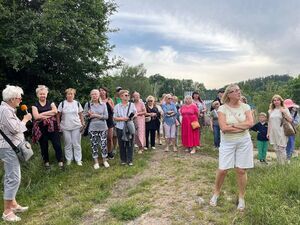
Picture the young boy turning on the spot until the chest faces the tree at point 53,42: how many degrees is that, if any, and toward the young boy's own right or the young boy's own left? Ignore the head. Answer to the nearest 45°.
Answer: approximately 90° to the young boy's own right

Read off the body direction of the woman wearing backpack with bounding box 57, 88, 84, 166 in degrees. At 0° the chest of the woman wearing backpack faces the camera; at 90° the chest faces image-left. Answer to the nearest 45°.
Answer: approximately 0°

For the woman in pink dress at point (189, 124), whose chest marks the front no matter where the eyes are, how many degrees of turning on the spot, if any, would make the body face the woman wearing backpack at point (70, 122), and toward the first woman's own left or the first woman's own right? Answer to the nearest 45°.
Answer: approximately 45° to the first woman's own right

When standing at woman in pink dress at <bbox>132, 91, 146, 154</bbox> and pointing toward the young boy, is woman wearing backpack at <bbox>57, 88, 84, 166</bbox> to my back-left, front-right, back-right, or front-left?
back-right

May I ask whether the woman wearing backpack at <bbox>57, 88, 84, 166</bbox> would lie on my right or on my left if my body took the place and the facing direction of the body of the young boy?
on my right

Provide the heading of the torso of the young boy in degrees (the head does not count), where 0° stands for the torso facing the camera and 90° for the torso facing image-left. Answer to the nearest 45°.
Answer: approximately 0°

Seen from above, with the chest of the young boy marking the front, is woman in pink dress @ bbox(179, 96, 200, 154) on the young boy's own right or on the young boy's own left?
on the young boy's own right
